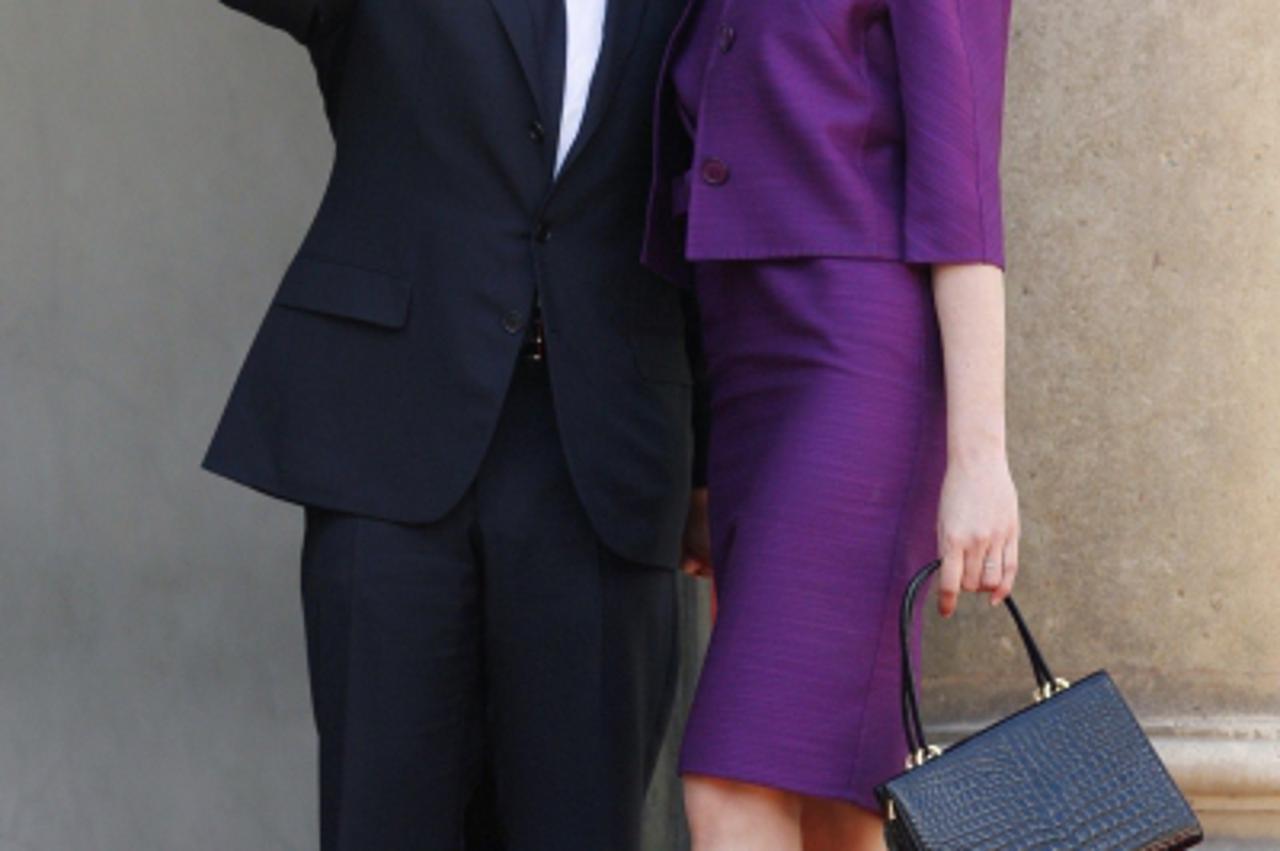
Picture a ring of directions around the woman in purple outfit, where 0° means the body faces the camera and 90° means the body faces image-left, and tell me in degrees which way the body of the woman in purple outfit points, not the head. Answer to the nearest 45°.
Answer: approximately 45°
